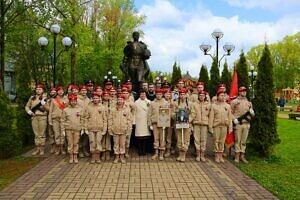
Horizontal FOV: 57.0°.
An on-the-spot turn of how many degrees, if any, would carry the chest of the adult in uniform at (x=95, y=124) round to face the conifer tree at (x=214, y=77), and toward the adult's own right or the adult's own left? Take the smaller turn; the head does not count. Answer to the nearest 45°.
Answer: approximately 135° to the adult's own left

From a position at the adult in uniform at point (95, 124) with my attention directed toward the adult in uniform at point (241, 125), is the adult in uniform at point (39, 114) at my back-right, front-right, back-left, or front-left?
back-left

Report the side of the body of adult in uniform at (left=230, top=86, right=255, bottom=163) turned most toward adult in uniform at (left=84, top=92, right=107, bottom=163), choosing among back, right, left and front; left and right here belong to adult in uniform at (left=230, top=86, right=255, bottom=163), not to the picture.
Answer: right

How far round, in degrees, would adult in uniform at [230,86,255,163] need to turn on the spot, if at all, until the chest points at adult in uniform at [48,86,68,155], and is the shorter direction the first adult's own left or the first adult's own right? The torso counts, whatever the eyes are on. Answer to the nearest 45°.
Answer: approximately 90° to the first adult's own right

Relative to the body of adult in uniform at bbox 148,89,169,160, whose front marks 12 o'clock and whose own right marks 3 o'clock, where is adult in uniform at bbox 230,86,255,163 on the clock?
adult in uniform at bbox 230,86,255,163 is roughly at 9 o'clock from adult in uniform at bbox 148,89,169,160.

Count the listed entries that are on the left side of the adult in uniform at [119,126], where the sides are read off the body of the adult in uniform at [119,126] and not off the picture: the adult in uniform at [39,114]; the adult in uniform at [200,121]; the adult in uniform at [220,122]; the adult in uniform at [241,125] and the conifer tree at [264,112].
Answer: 4

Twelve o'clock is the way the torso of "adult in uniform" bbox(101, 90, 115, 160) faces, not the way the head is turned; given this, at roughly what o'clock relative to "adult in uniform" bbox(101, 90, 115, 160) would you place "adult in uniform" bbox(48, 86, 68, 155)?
"adult in uniform" bbox(48, 86, 68, 155) is roughly at 4 o'clock from "adult in uniform" bbox(101, 90, 115, 160).

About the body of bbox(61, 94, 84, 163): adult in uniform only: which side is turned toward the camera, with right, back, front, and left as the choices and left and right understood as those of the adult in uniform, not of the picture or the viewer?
front

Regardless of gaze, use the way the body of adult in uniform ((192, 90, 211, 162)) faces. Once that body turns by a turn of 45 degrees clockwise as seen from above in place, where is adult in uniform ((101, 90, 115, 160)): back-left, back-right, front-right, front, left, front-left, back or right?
front-right

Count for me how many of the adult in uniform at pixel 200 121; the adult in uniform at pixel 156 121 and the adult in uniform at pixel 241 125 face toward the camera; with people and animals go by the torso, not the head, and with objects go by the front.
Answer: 3

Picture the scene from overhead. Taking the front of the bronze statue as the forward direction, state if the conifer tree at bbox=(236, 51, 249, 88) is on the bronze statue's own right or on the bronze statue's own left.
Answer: on the bronze statue's own left

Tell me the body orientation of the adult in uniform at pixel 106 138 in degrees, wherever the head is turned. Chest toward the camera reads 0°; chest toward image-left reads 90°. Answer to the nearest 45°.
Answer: approximately 0°

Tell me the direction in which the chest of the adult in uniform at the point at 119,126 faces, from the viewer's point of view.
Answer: toward the camera
